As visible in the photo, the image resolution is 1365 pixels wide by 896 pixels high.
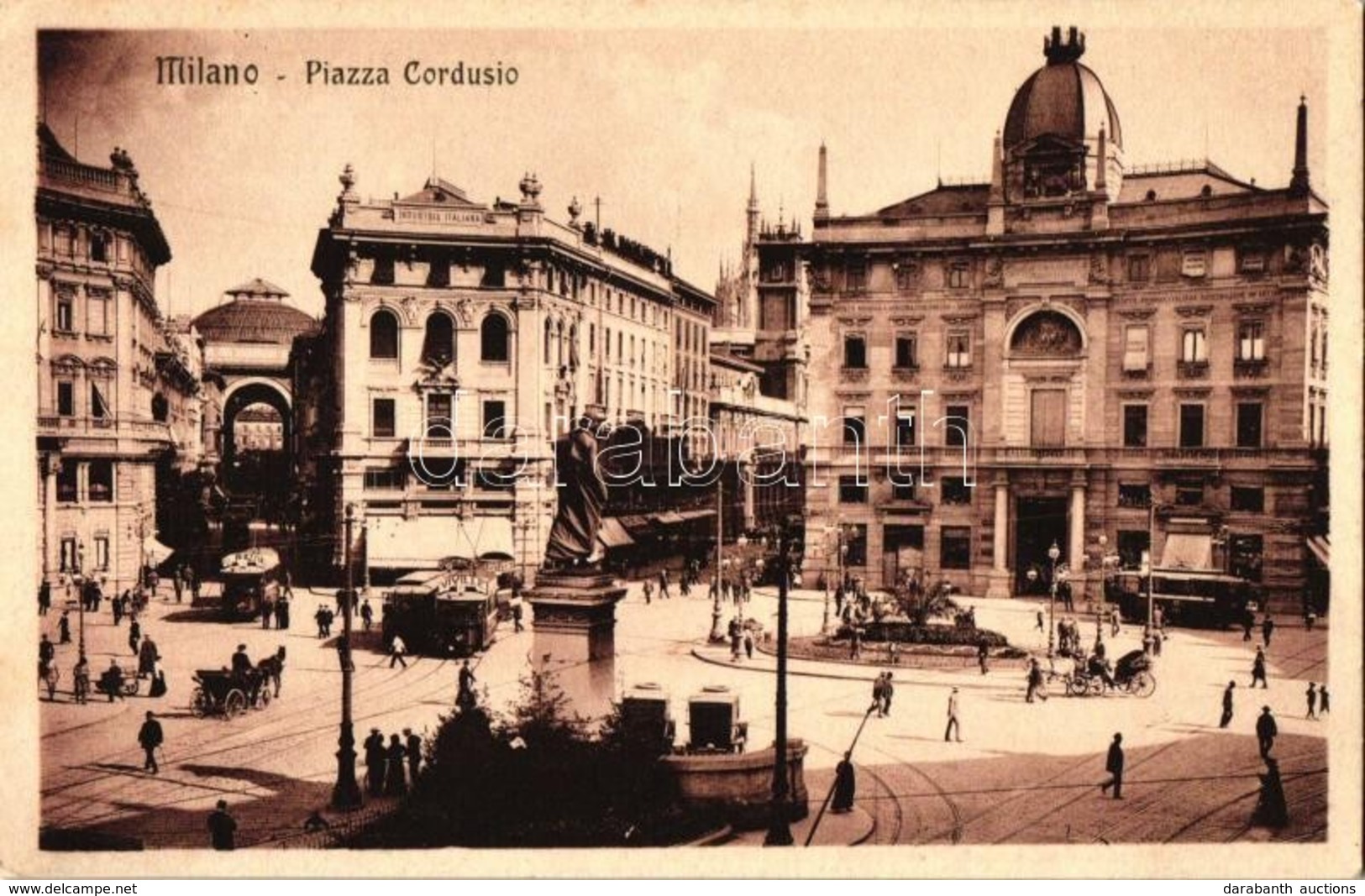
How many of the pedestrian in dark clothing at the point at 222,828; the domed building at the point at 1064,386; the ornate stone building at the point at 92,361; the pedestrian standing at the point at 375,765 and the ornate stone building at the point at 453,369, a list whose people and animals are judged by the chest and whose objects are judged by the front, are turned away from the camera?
2

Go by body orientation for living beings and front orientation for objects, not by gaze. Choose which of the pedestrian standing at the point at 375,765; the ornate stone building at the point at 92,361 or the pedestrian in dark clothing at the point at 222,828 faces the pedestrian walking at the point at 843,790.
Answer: the ornate stone building

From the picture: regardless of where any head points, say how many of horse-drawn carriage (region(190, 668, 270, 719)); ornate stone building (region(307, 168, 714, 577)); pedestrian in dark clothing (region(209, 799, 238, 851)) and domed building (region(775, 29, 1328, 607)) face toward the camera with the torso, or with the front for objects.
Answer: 2

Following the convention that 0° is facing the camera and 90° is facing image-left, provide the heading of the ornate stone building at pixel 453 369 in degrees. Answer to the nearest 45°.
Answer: approximately 0°

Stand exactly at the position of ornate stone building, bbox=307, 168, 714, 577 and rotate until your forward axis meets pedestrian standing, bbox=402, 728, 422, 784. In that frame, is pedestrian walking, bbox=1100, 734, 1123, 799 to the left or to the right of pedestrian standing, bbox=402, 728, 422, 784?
left

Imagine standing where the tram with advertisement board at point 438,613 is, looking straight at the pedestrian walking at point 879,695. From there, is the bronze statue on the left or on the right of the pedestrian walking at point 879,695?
right

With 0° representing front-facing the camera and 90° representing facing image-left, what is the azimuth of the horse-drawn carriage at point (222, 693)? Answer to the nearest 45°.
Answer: approximately 225°

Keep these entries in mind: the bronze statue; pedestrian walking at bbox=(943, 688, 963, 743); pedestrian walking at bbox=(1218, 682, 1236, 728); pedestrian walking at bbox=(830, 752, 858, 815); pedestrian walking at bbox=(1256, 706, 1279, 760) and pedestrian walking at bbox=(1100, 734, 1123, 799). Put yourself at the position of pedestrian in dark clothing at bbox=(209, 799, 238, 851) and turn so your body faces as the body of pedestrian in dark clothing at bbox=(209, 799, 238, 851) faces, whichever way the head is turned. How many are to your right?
6

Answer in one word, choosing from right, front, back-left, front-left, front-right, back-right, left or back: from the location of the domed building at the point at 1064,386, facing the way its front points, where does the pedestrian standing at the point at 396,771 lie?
front-right

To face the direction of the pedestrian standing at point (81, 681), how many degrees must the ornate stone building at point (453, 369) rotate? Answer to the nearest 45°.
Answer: approximately 45° to its right

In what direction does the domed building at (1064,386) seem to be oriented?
toward the camera

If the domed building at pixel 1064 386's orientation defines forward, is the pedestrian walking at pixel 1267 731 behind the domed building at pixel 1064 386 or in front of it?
in front

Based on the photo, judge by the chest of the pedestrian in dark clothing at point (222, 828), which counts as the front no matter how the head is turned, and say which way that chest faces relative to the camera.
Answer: away from the camera

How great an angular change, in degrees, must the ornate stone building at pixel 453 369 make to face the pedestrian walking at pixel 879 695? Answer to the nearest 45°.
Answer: approximately 45° to its left

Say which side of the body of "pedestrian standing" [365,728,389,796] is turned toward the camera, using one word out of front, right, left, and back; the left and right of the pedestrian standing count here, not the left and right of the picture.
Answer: back
